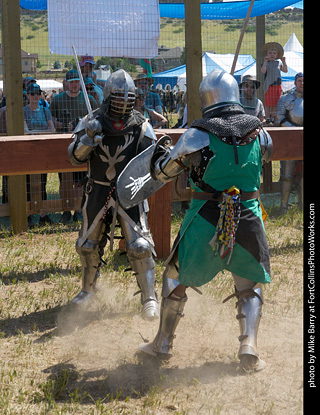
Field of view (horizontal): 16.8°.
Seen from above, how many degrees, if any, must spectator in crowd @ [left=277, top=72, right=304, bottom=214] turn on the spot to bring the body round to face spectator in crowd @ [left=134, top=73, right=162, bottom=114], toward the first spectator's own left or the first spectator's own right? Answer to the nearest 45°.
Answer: approximately 135° to the first spectator's own right

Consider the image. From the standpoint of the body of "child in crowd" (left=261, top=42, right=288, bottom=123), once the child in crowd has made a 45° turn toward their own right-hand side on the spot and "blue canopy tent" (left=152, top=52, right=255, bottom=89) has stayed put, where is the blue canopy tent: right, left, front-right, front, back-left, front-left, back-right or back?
back-right

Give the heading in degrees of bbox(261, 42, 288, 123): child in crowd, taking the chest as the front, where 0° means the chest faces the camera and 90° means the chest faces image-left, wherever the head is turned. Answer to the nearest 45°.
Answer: approximately 0°

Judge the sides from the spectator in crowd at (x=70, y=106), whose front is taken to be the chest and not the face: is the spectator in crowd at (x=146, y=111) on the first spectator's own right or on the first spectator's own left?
on the first spectator's own left

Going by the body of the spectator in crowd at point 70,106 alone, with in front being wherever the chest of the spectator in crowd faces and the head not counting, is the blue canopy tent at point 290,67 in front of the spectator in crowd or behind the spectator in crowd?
behind

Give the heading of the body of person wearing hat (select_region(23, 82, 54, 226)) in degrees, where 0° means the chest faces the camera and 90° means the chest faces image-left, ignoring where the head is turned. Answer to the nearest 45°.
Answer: approximately 0°
